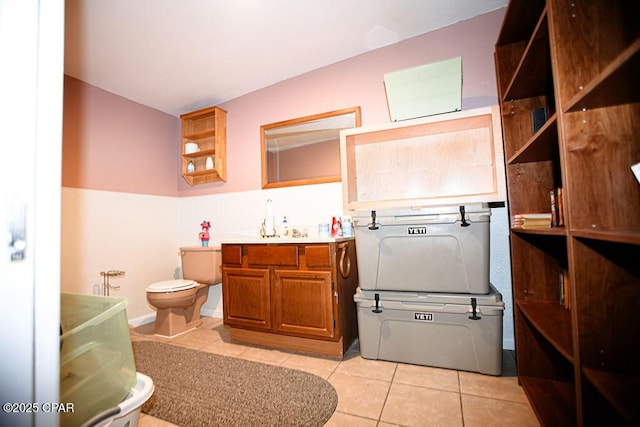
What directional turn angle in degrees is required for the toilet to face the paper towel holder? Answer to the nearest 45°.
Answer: approximately 90° to its left

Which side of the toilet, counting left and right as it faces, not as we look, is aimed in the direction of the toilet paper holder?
right

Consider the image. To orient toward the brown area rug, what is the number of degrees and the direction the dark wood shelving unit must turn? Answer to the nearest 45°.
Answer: approximately 45° to its right

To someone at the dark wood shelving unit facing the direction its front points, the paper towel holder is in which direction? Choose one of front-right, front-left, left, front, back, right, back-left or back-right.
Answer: front-right

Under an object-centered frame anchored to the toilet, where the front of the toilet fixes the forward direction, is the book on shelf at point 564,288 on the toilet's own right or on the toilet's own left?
on the toilet's own left

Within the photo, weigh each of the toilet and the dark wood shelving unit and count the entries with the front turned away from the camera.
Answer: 0

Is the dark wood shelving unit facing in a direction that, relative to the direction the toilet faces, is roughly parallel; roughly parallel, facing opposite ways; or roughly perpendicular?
roughly perpendicular

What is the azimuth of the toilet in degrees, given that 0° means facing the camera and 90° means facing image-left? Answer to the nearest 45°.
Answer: approximately 45°

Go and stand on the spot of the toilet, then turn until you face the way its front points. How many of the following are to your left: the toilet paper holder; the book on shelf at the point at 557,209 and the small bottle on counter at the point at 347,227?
2

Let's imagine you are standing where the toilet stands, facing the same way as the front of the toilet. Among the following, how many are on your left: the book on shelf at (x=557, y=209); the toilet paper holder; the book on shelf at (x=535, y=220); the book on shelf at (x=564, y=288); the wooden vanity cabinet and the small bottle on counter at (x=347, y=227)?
5

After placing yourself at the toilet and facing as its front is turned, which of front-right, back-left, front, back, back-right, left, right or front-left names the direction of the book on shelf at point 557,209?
left

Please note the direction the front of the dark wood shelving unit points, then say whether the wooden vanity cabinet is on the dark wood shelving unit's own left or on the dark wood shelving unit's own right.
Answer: on the dark wood shelving unit's own right

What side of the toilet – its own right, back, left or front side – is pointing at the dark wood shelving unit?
left

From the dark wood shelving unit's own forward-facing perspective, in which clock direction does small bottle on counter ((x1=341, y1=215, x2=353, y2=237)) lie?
The small bottle on counter is roughly at 2 o'clock from the dark wood shelving unit.

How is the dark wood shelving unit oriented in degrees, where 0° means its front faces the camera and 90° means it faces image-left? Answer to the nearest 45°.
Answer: approximately 45°
